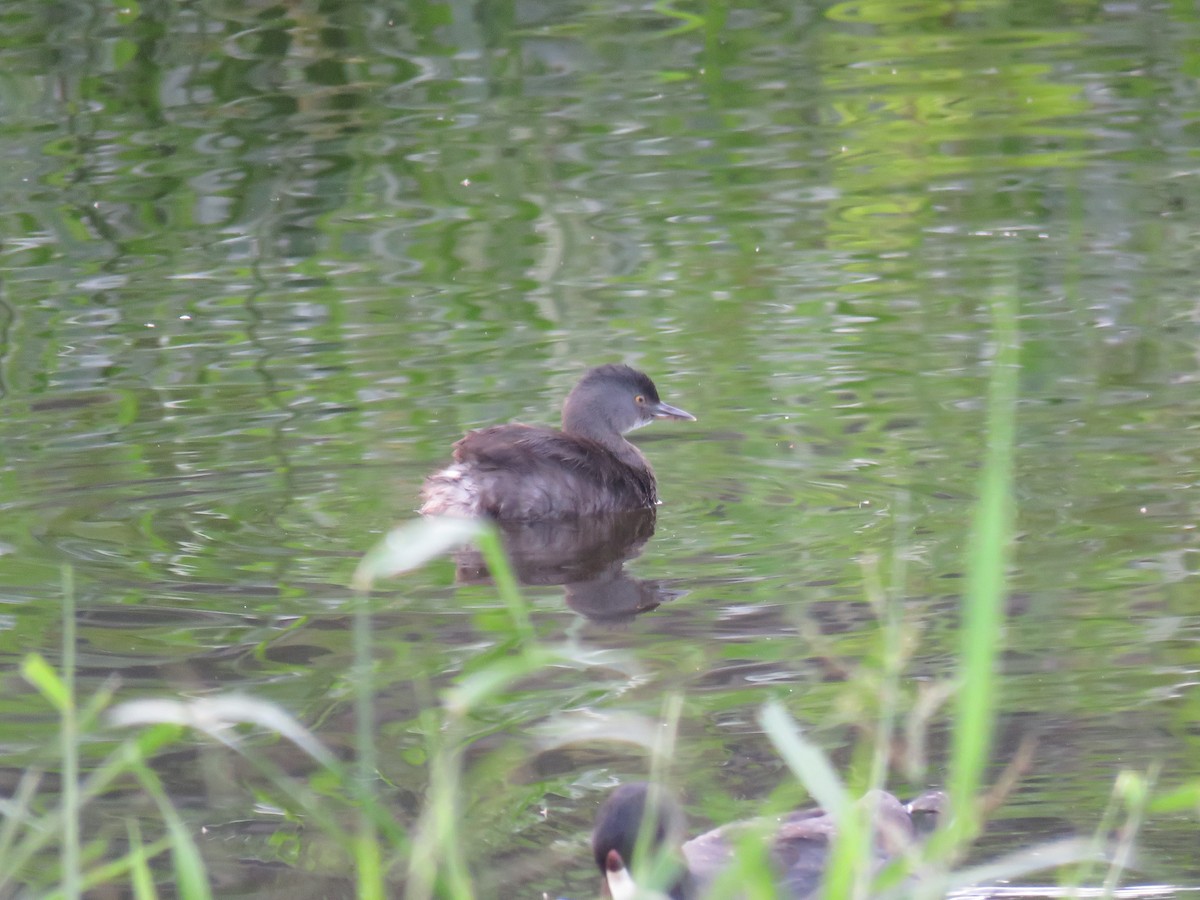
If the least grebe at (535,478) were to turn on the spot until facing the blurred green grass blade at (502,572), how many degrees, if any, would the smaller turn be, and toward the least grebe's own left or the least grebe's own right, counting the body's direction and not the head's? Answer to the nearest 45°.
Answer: approximately 90° to the least grebe's own right

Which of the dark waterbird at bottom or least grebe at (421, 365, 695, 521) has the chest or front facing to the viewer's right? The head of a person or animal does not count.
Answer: the least grebe

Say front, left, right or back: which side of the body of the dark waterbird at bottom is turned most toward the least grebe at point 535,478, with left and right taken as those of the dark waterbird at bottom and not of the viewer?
right

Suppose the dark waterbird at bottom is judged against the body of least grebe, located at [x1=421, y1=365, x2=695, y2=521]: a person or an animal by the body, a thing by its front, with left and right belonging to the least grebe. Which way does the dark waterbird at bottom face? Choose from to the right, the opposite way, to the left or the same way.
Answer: the opposite way

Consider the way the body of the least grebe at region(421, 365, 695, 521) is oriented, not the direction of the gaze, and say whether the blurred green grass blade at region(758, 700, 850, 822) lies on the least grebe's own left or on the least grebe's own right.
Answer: on the least grebe's own right

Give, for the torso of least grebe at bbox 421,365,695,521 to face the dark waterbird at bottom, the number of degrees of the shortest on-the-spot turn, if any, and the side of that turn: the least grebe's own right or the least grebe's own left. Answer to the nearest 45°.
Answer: approximately 90° to the least grebe's own right

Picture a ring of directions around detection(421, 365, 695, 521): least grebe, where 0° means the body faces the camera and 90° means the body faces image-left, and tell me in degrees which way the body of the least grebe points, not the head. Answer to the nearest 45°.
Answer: approximately 270°

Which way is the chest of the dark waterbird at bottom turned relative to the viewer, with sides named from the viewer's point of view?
facing to the left of the viewer
